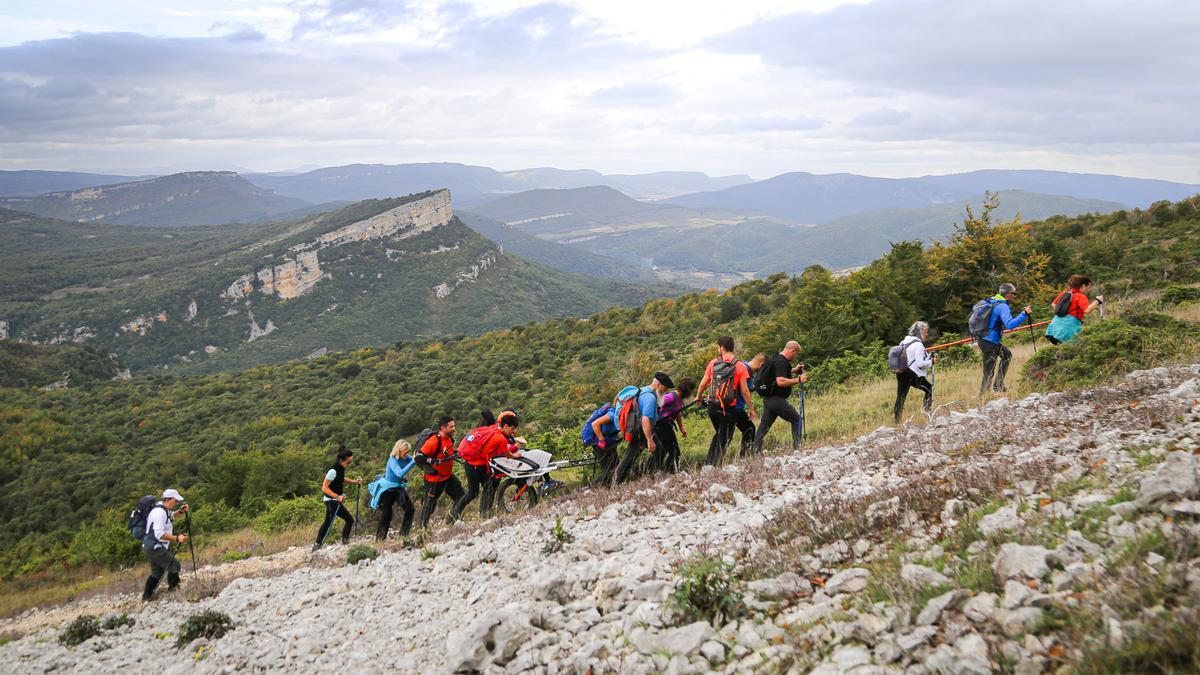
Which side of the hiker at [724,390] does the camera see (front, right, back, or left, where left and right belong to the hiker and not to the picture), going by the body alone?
back

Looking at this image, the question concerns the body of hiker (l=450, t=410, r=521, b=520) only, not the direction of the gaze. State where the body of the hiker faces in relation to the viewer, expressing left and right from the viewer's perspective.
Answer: facing to the right of the viewer

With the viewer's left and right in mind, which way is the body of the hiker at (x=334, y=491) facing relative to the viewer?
facing to the right of the viewer

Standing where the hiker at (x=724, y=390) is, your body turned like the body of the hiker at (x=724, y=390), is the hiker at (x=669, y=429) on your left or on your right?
on your left

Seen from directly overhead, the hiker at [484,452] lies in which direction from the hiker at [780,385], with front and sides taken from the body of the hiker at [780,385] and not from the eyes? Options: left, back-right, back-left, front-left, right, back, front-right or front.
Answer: back

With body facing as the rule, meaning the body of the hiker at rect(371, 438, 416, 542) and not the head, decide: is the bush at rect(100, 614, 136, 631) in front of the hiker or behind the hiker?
behind

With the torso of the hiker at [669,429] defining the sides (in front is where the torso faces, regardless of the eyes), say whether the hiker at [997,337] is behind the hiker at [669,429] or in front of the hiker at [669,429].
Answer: in front

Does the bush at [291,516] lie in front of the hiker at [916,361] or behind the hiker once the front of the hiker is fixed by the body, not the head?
behind

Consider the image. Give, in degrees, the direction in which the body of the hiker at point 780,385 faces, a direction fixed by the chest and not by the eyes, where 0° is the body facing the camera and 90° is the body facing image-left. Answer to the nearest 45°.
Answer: approximately 270°

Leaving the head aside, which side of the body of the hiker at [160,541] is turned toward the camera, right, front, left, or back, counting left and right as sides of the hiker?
right

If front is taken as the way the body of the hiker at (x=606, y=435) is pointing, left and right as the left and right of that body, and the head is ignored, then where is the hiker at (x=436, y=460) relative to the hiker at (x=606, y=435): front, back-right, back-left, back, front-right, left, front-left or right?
back

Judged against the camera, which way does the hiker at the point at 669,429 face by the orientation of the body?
to the viewer's right

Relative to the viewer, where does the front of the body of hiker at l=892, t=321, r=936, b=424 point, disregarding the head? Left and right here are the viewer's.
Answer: facing to the right of the viewer
